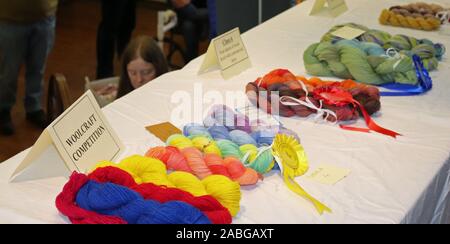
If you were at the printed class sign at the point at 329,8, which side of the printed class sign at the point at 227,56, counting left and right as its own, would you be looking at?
left

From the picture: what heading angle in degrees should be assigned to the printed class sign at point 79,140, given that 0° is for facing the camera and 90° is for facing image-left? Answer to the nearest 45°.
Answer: approximately 315°

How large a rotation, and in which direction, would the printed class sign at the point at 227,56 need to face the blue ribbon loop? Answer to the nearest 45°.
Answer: approximately 45° to its left

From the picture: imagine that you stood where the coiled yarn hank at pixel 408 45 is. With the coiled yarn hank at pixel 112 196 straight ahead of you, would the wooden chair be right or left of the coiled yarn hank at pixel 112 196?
right

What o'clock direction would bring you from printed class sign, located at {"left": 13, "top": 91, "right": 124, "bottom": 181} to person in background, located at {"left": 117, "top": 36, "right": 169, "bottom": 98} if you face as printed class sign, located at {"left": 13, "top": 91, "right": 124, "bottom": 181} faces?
The person in background is roughly at 8 o'clock from the printed class sign.

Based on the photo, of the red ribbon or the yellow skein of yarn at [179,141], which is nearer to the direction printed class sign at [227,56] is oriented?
the red ribbon

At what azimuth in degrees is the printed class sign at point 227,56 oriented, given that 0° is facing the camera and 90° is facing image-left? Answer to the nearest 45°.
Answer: approximately 315°
